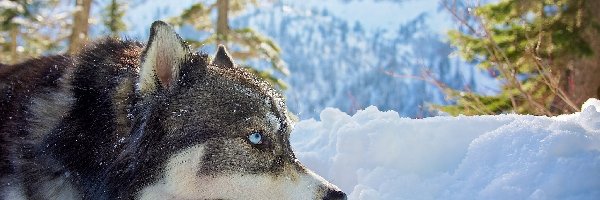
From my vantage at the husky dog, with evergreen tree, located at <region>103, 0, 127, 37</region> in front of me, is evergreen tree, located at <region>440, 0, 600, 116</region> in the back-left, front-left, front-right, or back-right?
front-right

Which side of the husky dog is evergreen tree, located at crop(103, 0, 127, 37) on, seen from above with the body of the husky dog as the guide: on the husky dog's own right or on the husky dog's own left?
on the husky dog's own left

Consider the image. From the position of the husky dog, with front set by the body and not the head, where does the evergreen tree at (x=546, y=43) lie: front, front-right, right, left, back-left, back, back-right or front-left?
front-left

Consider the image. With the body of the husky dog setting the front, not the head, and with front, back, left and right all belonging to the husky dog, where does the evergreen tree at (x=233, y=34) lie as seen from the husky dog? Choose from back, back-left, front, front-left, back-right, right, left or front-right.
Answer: left

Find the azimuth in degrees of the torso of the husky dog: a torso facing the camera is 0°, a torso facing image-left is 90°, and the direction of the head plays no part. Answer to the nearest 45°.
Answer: approximately 270°
